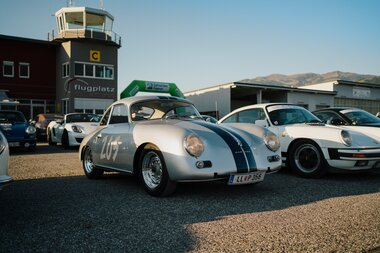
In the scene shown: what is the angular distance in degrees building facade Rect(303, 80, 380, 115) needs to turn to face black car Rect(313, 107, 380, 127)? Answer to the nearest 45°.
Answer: approximately 45° to its right

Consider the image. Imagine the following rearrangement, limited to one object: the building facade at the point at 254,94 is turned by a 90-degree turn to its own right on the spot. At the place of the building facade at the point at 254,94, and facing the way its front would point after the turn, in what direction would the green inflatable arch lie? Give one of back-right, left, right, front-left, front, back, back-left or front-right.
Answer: front

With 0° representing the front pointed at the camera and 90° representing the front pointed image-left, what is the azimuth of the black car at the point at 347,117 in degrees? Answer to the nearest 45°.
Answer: approximately 315°

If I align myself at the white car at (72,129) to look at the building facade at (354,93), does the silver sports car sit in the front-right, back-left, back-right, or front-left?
back-right

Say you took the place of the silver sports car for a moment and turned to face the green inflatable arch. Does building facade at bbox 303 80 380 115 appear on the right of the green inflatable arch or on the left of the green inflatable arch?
right

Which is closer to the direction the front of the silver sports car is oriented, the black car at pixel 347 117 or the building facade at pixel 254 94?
the black car

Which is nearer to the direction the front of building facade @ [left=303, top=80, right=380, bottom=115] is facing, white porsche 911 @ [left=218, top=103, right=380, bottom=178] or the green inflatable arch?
the white porsche 911

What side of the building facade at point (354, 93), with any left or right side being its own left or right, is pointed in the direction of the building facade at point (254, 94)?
right

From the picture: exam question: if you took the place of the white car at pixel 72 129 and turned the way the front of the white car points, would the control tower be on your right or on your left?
on your left

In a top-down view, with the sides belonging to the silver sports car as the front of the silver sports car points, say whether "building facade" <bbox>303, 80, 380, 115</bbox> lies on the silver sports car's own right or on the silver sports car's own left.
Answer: on the silver sports car's own left
